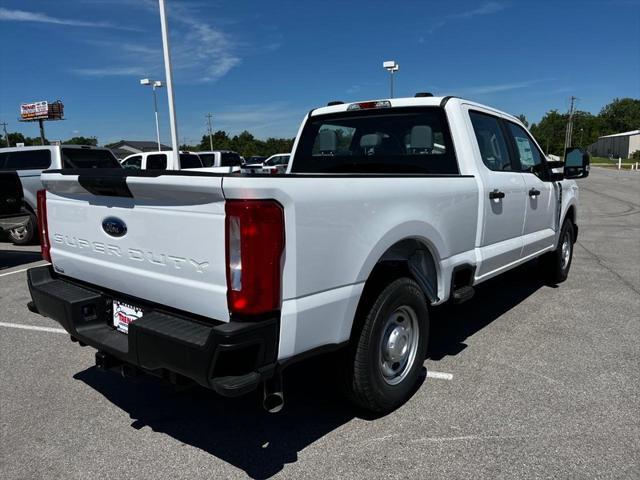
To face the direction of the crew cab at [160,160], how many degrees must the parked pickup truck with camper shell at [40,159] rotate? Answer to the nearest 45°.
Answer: approximately 90° to its right

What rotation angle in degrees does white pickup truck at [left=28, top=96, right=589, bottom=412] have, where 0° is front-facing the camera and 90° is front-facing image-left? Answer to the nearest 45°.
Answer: approximately 225°

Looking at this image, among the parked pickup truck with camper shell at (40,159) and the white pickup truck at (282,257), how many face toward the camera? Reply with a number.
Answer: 0

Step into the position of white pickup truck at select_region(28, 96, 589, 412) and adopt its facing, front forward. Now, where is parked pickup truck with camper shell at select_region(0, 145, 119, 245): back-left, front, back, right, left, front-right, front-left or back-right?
left

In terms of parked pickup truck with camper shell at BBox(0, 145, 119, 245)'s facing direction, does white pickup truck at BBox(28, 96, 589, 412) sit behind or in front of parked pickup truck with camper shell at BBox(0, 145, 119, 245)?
behind

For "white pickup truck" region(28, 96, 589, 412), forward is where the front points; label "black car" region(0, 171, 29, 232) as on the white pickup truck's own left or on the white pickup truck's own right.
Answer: on the white pickup truck's own left
